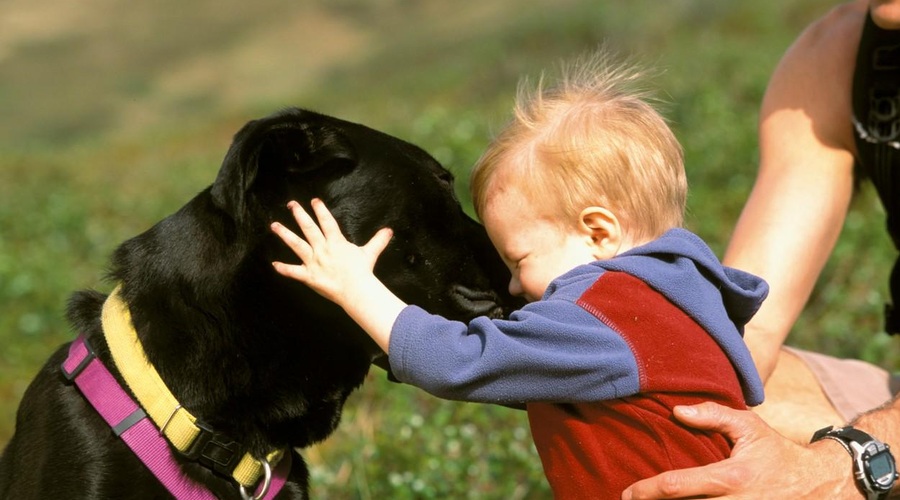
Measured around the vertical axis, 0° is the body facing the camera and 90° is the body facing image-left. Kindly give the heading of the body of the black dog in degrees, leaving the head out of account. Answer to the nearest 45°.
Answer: approximately 270°
